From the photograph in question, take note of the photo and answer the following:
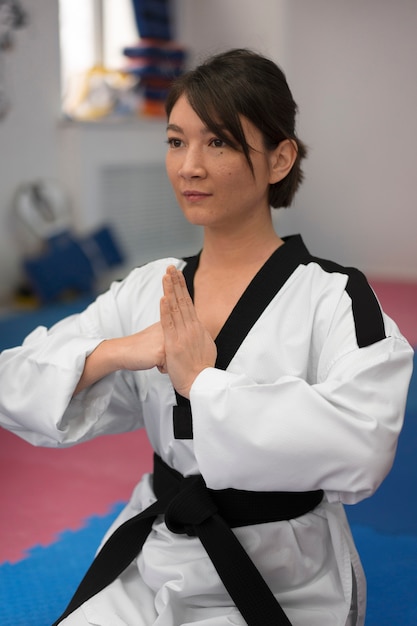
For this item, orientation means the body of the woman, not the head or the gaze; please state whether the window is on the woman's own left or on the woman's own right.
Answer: on the woman's own right

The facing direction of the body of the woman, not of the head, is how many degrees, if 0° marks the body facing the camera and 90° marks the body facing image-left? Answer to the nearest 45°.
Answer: approximately 45°
